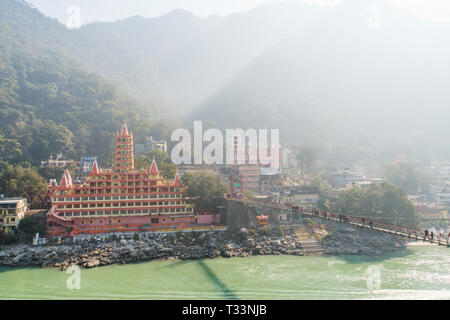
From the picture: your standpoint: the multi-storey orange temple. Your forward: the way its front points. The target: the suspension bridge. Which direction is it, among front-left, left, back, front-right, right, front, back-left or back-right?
front-left

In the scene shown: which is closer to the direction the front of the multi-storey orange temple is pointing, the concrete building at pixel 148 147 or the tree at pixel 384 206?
the tree

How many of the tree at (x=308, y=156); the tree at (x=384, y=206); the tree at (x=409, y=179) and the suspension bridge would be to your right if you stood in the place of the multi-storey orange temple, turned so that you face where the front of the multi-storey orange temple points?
0

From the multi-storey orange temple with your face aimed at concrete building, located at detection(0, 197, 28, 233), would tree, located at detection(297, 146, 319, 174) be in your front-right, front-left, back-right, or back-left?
back-right

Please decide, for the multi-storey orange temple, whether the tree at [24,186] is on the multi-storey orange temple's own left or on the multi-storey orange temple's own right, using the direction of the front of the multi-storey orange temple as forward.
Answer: on the multi-storey orange temple's own right

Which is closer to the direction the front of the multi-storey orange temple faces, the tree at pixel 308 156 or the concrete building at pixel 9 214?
the concrete building

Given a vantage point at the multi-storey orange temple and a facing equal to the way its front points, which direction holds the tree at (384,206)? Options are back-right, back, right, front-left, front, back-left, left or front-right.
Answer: left

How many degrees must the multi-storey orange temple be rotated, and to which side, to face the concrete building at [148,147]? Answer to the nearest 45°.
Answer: approximately 180°

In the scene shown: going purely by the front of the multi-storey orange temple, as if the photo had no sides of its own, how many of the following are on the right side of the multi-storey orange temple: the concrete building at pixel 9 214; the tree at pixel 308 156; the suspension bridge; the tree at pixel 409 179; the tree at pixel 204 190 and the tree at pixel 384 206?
1

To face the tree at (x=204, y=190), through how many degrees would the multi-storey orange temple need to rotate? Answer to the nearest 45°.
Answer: approximately 90° to its left

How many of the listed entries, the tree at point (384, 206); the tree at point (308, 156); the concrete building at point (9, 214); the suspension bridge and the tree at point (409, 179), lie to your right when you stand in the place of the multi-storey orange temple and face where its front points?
1

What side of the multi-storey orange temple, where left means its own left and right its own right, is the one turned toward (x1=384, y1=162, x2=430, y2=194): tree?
left

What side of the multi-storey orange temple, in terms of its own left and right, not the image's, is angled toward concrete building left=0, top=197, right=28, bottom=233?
right

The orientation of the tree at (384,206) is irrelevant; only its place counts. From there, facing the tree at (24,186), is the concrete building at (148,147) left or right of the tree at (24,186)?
right

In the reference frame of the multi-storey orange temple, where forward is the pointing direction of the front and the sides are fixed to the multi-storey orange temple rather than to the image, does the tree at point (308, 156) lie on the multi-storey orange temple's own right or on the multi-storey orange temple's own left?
on the multi-storey orange temple's own left

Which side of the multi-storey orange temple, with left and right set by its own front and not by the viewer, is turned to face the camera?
front

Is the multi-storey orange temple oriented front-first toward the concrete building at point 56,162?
no

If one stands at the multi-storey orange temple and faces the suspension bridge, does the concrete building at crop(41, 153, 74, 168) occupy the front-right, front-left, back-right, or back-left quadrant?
back-left
